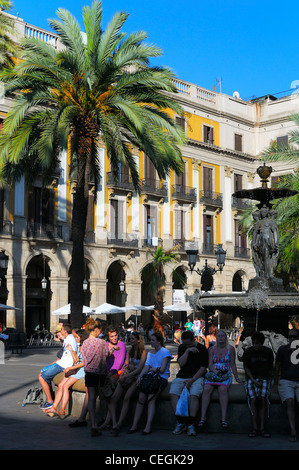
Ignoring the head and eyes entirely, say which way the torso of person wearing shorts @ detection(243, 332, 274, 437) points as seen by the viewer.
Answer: toward the camera

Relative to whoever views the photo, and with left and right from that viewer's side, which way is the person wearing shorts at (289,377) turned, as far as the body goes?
facing the viewer

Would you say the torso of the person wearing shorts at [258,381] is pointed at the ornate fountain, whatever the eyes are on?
no

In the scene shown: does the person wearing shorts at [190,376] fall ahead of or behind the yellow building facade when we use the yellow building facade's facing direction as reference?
ahead

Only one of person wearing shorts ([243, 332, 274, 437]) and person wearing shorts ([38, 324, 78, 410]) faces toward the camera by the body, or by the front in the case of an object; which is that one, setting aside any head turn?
person wearing shorts ([243, 332, 274, 437])

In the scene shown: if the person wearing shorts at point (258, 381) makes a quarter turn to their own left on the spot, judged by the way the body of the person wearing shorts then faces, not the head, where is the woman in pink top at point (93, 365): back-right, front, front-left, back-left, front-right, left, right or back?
back

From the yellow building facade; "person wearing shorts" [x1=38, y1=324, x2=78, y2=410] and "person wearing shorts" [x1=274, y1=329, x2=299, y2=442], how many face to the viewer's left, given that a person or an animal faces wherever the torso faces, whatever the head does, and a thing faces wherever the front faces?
1

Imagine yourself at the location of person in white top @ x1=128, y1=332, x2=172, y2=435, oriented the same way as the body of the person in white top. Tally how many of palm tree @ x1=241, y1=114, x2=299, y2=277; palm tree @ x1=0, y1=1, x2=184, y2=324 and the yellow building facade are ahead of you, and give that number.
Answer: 0

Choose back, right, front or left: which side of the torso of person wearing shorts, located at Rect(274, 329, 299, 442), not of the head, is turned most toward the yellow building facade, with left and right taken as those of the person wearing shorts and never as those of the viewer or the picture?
back

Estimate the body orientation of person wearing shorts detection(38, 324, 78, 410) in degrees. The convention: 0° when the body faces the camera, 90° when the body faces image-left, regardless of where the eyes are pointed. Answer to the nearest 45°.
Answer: approximately 90°

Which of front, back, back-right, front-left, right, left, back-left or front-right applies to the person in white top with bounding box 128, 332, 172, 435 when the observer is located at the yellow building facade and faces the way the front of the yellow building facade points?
front-right

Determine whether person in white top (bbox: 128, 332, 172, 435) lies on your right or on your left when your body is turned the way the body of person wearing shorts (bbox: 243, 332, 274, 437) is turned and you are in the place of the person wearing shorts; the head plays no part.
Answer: on your right

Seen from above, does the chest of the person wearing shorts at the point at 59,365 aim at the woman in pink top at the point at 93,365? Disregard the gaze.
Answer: no

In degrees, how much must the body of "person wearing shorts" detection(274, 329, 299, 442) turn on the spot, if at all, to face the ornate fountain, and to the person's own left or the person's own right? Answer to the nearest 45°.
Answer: approximately 180°

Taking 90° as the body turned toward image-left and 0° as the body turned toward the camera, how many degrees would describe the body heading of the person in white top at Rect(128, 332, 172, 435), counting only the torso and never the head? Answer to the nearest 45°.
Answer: approximately 45°
